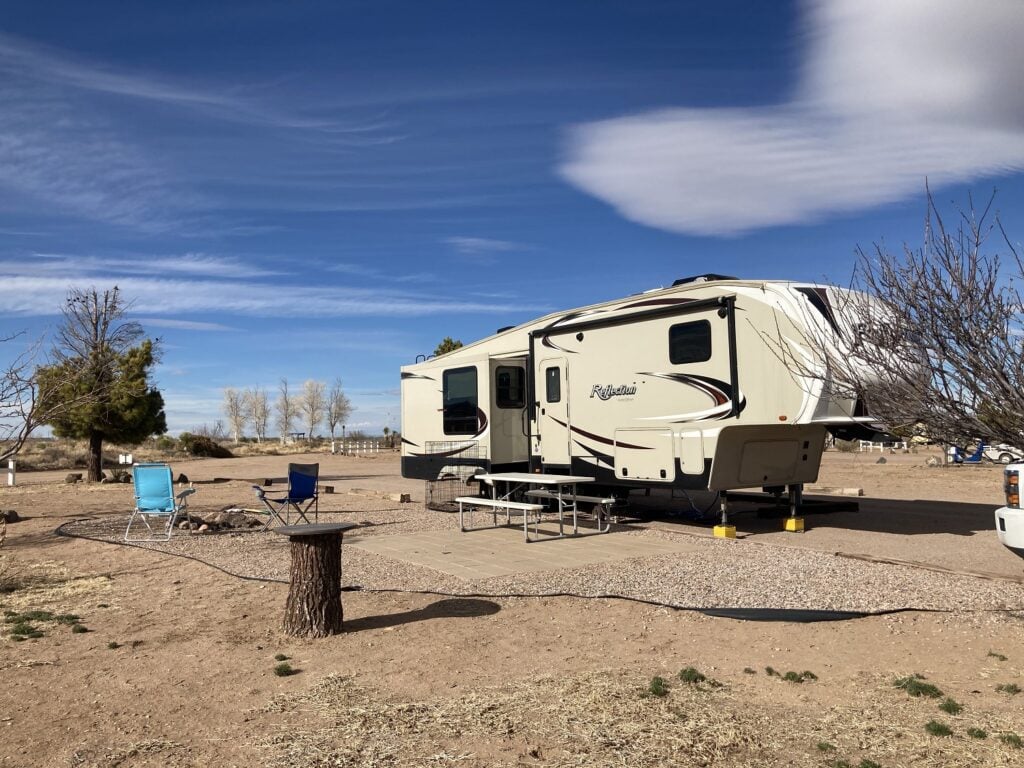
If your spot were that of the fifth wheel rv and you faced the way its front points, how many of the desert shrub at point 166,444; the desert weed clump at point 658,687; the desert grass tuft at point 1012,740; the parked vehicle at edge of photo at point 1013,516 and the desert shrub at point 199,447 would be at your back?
2

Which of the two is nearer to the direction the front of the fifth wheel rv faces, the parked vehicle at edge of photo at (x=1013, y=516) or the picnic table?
the parked vehicle at edge of photo

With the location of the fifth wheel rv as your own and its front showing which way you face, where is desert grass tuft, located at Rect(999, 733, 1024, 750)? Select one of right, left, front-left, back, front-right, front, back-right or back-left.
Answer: front-right

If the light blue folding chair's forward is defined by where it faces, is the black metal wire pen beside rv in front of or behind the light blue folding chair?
in front

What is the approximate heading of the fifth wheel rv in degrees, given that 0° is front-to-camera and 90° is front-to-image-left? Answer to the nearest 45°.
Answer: approximately 315°

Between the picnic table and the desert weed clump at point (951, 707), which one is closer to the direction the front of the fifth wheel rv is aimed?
the desert weed clump
